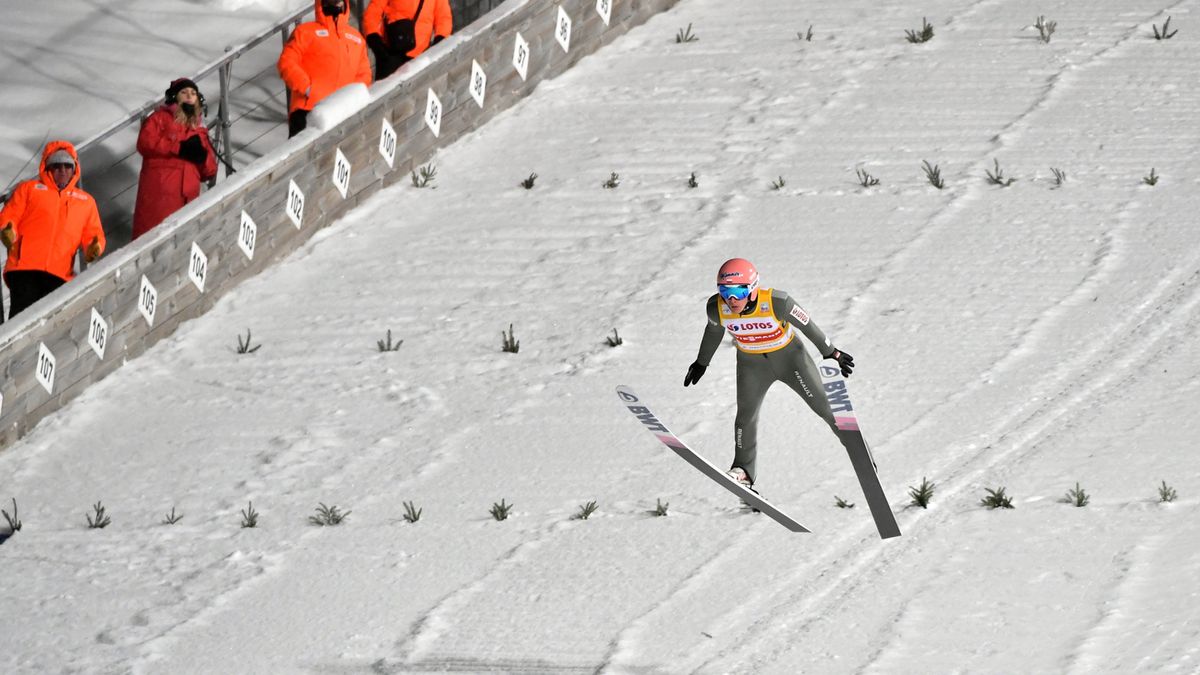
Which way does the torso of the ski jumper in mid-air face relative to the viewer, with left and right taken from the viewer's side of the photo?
facing the viewer and to the left of the viewer

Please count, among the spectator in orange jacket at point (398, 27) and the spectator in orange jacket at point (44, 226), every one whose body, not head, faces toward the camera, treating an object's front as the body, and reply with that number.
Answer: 2

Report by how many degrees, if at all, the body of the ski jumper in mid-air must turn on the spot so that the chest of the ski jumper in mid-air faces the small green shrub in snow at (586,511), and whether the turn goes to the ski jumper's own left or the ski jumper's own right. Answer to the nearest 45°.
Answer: approximately 45° to the ski jumper's own right

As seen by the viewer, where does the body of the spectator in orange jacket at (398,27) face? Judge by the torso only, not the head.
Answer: toward the camera

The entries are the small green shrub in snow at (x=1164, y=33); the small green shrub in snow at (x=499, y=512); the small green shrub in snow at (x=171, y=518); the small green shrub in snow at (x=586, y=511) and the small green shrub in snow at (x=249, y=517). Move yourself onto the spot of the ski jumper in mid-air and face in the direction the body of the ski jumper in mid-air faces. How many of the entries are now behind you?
1

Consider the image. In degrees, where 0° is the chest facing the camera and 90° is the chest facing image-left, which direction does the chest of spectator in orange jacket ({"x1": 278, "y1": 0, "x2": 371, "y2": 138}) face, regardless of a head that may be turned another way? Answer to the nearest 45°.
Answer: approximately 315°

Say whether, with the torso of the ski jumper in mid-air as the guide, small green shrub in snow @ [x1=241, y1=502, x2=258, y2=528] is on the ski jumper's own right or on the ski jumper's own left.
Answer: on the ski jumper's own right

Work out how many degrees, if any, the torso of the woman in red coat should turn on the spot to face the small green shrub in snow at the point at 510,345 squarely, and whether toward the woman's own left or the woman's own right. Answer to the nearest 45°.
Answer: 0° — they already face it

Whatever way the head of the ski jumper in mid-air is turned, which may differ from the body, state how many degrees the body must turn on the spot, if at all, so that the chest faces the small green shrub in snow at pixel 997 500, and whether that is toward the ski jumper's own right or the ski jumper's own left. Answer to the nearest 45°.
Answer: approximately 135° to the ski jumper's own left
